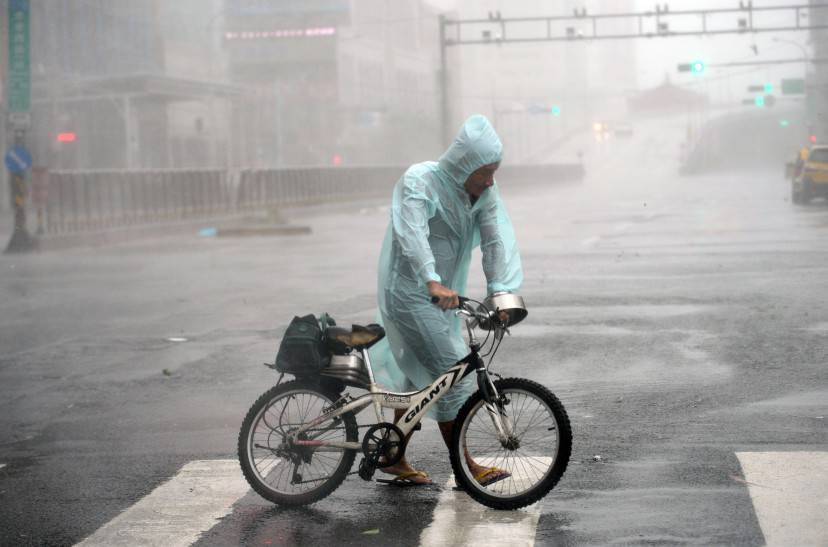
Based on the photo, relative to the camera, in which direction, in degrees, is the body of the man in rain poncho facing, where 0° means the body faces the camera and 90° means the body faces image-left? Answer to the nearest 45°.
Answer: approximately 315°

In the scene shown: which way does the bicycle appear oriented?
to the viewer's right

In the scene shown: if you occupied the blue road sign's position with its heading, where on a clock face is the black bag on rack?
The black bag on rack is roughly at 12 o'clock from the blue road sign.

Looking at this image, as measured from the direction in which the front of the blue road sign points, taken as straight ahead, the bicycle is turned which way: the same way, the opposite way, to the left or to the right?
to the left

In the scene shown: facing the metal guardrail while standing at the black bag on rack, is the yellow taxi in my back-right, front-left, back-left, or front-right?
front-right

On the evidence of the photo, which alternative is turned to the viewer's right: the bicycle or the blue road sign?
the bicycle

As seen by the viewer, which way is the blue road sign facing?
toward the camera

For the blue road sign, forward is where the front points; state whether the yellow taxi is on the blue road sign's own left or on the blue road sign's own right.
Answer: on the blue road sign's own left

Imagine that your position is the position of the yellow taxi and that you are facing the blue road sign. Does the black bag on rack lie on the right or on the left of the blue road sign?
left

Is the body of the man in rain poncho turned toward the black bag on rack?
no

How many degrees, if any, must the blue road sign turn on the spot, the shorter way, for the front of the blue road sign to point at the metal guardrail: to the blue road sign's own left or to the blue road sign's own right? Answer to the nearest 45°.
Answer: approximately 135° to the blue road sign's own left

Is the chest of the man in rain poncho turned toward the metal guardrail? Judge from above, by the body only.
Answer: no

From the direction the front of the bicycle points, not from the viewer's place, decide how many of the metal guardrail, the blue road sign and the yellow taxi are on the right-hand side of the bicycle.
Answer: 0

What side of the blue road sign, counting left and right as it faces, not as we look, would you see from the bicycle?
front

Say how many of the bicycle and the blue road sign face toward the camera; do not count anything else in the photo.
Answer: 1

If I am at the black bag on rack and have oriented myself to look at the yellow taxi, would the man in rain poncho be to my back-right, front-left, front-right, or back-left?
front-right

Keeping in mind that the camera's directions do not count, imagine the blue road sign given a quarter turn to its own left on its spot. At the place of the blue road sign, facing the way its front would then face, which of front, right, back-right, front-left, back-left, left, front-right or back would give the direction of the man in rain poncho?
right
